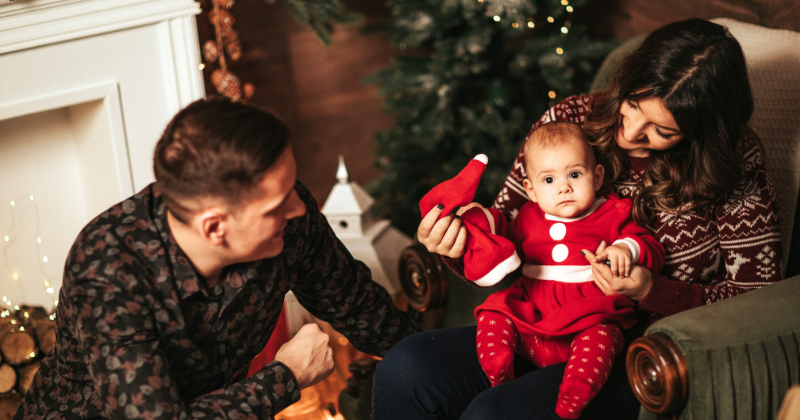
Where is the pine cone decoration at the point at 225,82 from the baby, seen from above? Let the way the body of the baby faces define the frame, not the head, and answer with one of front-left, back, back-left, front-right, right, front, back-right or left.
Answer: back-right

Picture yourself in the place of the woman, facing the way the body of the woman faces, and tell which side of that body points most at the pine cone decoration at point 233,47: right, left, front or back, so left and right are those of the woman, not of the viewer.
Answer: right

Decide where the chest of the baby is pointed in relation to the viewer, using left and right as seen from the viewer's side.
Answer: facing the viewer

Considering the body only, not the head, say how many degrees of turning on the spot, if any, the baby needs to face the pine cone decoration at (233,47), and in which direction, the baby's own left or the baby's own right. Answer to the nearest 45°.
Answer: approximately 135° to the baby's own right

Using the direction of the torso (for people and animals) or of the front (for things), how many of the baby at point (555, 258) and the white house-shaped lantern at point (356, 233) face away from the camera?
0

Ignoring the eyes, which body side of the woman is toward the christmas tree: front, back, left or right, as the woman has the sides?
right

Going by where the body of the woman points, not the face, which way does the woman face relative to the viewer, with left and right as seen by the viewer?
facing the viewer and to the left of the viewer

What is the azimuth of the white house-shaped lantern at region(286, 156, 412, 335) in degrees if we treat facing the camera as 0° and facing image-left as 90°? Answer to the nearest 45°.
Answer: approximately 45°
